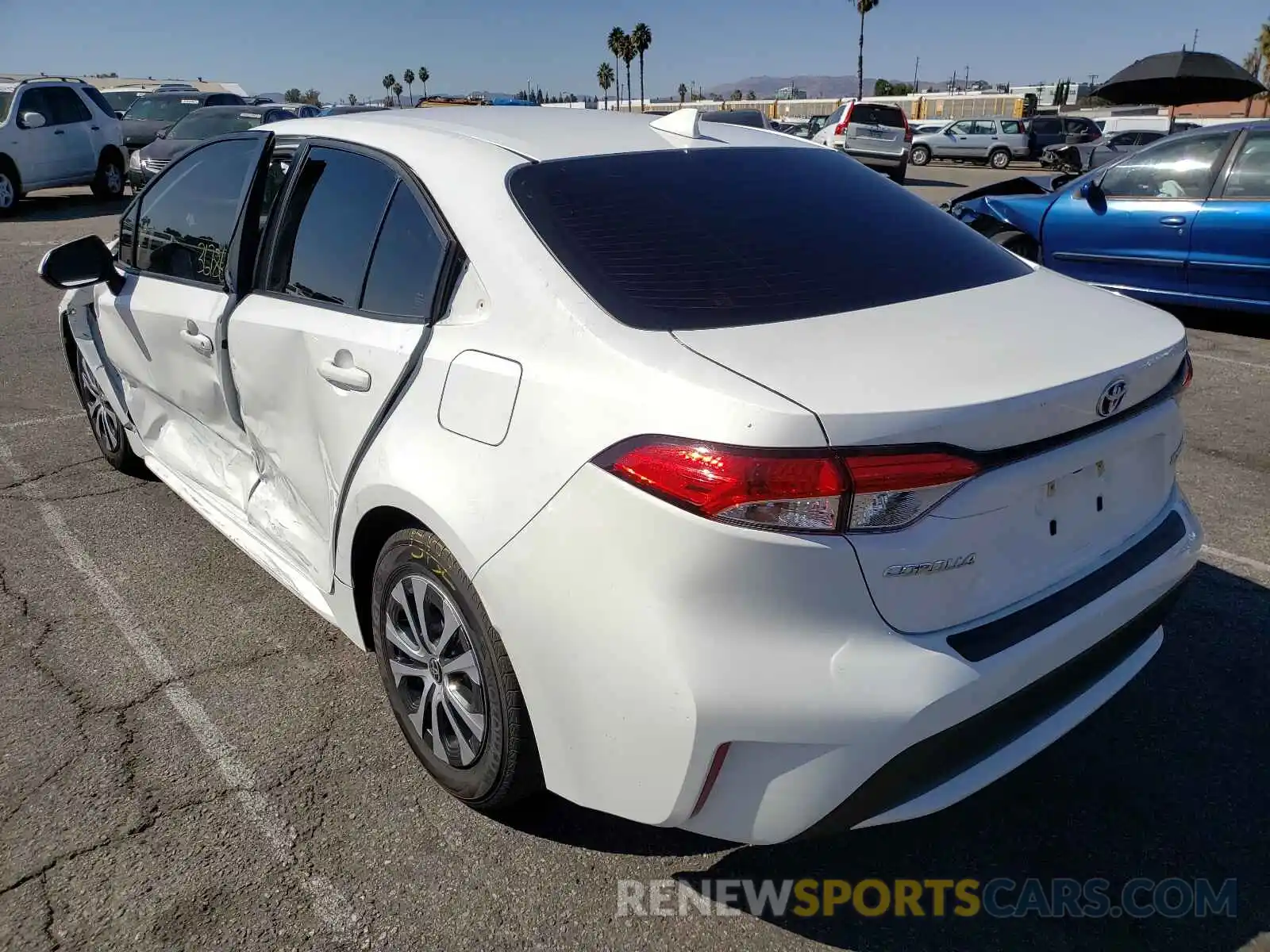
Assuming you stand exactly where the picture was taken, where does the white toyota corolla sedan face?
facing away from the viewer and to the left of the viewer

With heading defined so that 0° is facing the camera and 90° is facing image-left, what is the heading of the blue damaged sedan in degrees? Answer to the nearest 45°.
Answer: approximately 90°

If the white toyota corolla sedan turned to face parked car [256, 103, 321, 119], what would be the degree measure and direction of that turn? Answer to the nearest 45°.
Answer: approximately 45° to its right

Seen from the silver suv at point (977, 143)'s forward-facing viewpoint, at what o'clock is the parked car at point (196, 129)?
The parked car is roughly at 10 o'clock from the silver suv.

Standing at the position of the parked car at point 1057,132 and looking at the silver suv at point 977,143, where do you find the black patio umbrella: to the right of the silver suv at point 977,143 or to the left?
left

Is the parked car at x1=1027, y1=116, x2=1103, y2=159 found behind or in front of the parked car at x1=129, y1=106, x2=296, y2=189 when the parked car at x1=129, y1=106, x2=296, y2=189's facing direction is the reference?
behind

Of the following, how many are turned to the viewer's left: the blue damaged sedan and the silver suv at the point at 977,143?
2

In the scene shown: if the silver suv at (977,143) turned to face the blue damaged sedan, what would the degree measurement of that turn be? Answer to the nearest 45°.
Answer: approximately 90° to its left

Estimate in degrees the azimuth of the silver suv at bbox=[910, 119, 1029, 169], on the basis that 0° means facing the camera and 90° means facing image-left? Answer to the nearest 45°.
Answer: approximately 90°

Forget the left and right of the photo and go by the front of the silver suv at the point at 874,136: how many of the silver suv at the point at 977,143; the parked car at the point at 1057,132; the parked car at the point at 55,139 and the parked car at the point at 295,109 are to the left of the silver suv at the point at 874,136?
2
